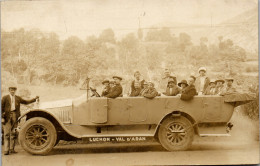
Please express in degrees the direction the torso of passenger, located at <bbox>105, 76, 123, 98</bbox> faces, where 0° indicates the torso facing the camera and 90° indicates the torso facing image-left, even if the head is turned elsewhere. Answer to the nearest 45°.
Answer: approximately 45°

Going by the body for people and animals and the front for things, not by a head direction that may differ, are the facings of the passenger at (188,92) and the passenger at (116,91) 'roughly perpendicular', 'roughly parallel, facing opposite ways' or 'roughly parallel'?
roughly parallel

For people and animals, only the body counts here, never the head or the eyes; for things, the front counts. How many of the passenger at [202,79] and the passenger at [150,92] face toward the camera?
2

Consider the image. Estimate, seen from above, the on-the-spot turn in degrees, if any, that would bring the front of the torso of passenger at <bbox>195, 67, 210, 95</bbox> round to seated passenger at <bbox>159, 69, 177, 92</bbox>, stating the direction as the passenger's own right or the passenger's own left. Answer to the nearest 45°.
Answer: approximately 90° to the passenger's own right

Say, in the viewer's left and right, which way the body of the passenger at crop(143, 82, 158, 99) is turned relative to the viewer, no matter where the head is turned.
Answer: facing the viewer

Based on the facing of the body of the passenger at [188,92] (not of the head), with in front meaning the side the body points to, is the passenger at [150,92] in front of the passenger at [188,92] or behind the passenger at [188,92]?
in front

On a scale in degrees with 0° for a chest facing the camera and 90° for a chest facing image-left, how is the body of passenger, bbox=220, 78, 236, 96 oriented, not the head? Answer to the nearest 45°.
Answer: approximately 45°
